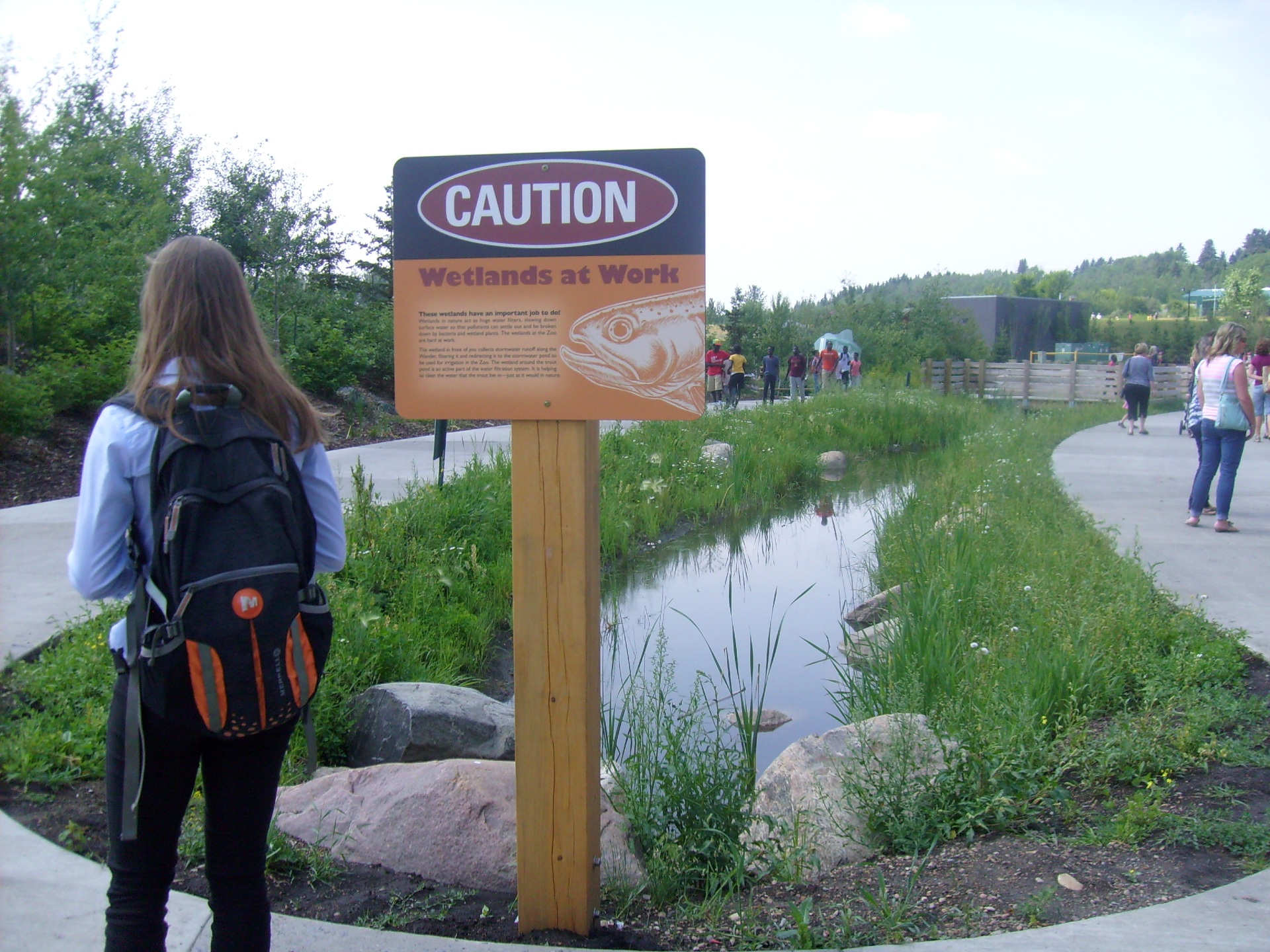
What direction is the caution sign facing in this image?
toward the camera

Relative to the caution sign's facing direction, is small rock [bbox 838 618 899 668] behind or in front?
behind

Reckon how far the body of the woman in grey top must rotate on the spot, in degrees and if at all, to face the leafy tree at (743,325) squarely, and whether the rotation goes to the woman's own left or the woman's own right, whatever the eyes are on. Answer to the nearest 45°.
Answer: approximately 45° to the woman's own left

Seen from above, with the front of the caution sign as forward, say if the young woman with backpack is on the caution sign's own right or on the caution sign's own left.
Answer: on the caution sign's own right

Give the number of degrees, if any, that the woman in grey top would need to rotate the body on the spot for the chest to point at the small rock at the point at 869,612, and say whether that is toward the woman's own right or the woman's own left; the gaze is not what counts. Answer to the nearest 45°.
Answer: approximately 180°

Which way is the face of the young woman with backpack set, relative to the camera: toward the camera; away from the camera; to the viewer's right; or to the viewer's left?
away from the camera

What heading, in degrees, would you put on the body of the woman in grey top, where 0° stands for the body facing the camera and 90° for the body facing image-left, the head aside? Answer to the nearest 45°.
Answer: approximately 180°

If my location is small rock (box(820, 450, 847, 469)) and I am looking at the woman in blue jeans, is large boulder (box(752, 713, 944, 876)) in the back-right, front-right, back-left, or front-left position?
front-right

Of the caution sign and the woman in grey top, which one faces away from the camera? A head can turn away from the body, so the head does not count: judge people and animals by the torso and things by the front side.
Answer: the woman in grey top

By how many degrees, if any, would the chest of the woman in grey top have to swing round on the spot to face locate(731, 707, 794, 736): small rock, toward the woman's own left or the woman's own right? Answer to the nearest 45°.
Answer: approximately 180°

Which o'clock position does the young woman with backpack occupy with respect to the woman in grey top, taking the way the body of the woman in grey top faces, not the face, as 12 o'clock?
The young woman with backpack is roughly at 6 o'clock from the woman in grey top.

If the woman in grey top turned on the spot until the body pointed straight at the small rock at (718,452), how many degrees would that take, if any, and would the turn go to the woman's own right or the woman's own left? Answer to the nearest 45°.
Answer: approximately 135° to the woman's own left

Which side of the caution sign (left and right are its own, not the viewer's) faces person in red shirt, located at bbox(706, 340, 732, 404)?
back

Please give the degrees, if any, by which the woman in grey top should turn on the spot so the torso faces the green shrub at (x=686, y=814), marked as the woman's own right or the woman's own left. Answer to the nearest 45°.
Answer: approximately 180°

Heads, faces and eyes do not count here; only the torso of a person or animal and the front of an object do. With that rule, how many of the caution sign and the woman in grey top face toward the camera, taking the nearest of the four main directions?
1

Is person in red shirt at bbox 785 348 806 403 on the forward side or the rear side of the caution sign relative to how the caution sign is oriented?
on the rear side
